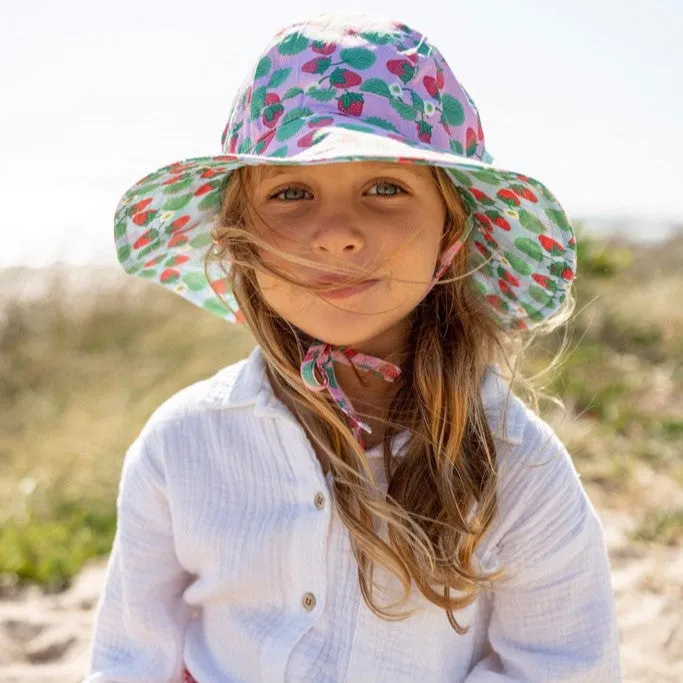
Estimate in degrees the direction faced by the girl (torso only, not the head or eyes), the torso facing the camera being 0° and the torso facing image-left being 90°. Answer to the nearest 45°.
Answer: approximately 0°
